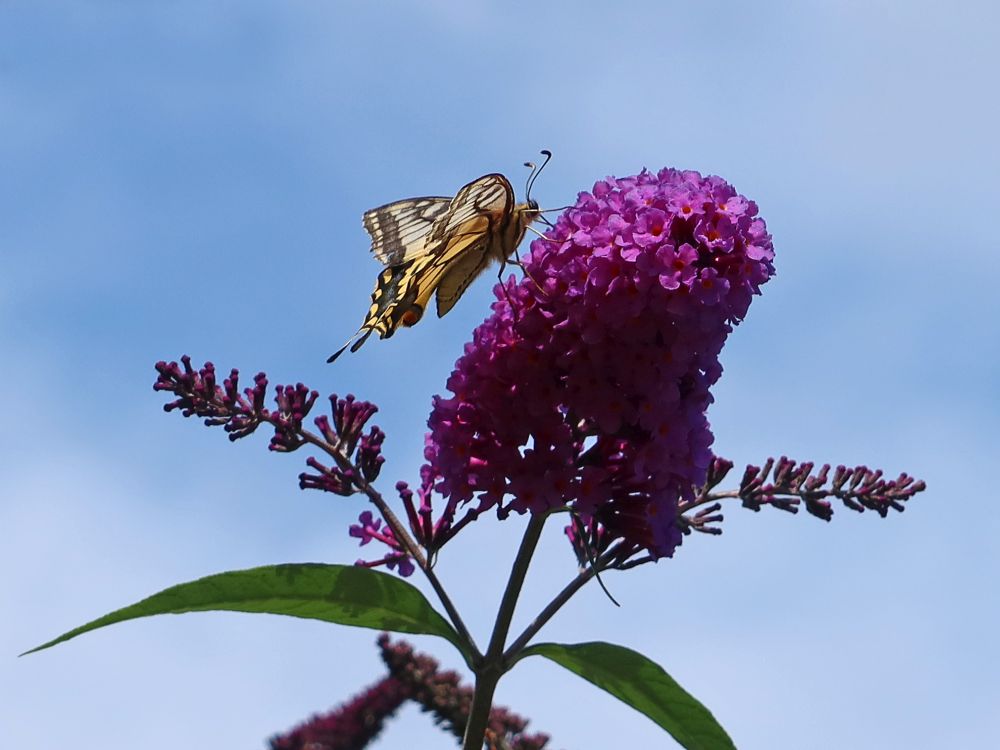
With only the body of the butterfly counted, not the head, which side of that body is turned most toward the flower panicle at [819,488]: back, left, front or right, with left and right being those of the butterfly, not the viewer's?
front

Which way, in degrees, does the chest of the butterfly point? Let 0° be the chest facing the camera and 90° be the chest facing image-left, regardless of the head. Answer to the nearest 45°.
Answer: approximately 270°
